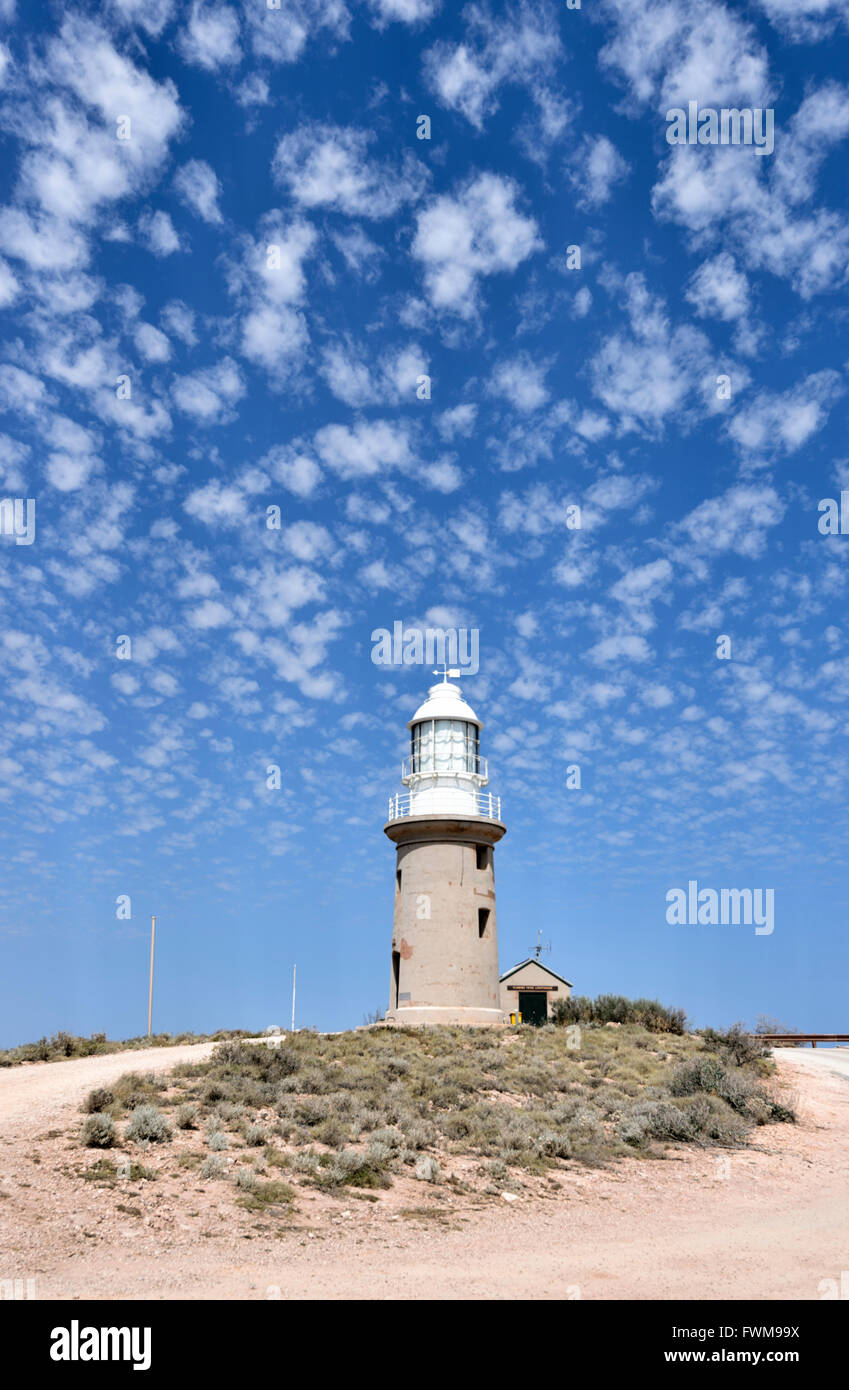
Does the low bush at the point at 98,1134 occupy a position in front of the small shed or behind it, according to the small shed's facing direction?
in front

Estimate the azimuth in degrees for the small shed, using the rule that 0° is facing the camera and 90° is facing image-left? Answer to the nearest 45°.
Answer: approximately 0°

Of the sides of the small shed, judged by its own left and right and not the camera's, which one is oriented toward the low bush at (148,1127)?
front
